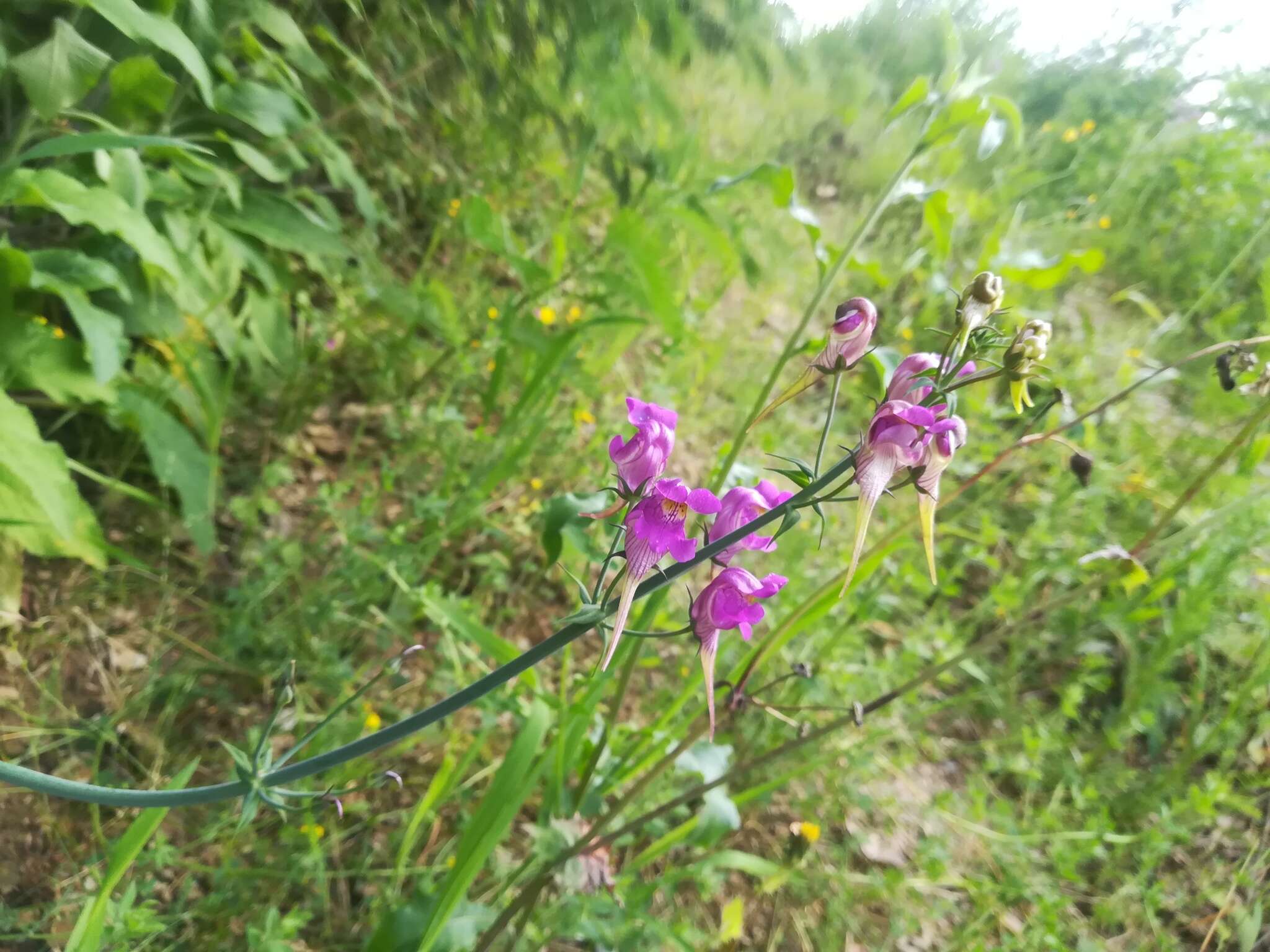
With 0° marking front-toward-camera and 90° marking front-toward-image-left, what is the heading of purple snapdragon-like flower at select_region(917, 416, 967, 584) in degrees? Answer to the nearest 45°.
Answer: approximately 315°

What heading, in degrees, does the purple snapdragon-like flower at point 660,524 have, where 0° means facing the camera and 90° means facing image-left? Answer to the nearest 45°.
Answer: approximately 315°
